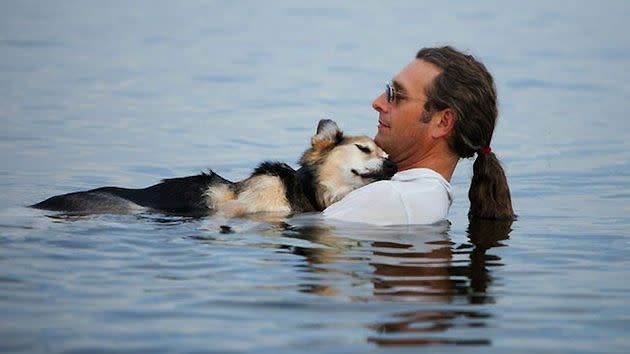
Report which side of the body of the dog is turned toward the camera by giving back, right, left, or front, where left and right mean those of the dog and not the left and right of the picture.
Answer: right

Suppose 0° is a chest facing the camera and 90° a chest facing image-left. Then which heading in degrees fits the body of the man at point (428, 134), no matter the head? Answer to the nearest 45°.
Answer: approximately 90°
